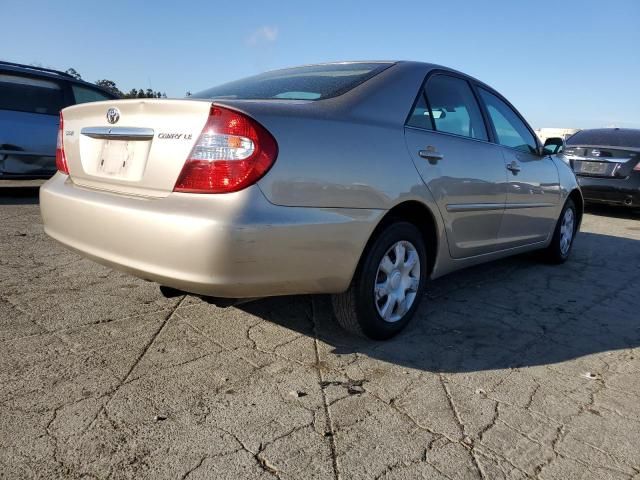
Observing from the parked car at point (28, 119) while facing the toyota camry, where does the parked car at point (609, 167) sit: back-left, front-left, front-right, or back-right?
front-left

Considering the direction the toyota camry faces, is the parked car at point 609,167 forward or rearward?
forward

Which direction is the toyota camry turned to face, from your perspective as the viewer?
facing away from the viewer and to the right of the viewer

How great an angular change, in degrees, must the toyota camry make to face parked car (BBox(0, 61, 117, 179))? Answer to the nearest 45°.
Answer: approximately 90° to its left

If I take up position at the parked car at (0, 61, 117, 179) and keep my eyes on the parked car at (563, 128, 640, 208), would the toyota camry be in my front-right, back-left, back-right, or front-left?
front-right

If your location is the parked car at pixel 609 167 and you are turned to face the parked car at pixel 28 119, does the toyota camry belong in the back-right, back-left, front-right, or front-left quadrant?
front-left
